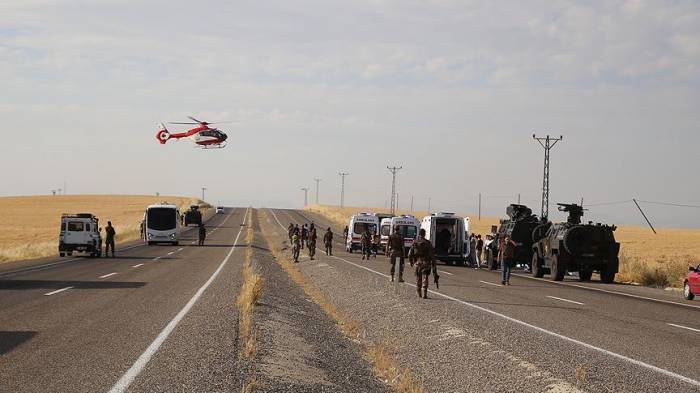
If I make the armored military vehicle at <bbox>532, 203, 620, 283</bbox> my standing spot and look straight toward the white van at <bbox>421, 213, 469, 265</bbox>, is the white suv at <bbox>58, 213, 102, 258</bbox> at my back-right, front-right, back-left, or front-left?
front-left

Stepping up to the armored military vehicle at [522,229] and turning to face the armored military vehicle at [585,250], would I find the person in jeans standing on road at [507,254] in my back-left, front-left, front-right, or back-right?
front-right

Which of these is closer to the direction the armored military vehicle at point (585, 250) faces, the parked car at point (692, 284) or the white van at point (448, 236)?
the white van

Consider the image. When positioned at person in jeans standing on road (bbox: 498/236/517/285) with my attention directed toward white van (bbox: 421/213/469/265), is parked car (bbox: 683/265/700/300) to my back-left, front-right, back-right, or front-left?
back-right
